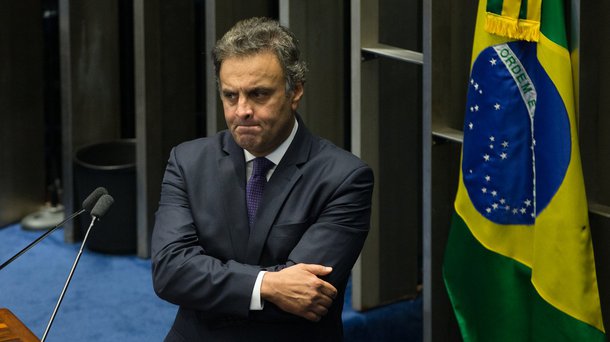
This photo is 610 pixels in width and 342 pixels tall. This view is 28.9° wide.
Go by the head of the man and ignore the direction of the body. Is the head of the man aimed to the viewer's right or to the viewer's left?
to the viewer's left

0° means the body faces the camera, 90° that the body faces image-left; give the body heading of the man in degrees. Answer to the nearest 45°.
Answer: approximately 45°
